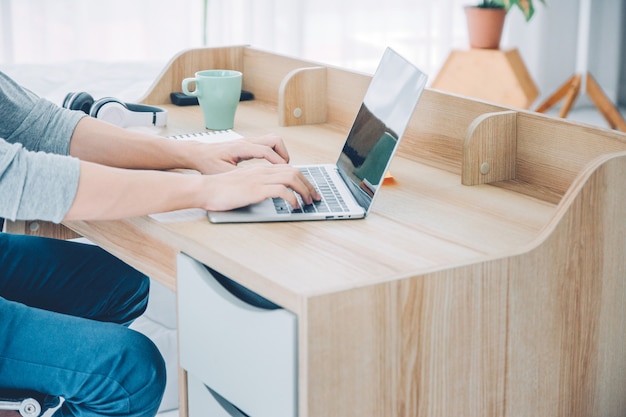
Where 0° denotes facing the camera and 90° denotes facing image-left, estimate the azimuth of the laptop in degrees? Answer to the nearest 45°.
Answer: approximately 90°

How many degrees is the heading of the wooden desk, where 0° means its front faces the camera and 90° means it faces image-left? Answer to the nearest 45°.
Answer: approximately 45°

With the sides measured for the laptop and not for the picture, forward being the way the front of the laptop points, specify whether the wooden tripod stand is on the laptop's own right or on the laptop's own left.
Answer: on the laptop's own right

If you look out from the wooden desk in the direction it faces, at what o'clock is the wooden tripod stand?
The wooden tripod stand is roughly at 5 o'clock from the wooden desk.

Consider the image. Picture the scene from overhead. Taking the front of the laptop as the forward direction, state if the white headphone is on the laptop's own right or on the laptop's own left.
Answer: on the laptop's own right
